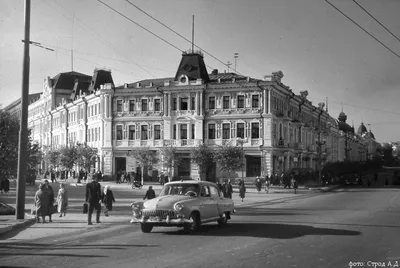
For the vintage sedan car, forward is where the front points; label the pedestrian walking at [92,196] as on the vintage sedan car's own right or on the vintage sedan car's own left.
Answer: on the vintage sedan car's own right

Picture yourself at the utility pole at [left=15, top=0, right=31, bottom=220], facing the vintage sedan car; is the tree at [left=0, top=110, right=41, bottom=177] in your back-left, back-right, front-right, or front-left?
back-left

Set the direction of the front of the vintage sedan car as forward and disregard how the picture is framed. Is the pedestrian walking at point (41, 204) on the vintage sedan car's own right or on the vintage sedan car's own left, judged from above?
on the vintage sedan car's own right

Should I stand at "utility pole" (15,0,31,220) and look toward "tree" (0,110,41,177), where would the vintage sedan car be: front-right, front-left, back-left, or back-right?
back-right

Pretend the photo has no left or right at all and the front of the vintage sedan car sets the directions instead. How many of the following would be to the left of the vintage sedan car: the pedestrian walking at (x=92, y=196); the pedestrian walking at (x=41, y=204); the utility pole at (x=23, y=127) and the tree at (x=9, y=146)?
0

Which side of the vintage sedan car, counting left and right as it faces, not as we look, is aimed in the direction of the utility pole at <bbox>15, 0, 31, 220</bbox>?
right

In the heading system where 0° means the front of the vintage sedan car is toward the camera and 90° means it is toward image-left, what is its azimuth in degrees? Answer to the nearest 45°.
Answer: approximately 45°

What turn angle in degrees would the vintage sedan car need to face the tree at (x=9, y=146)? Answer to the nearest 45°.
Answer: approximately 90° to its right
